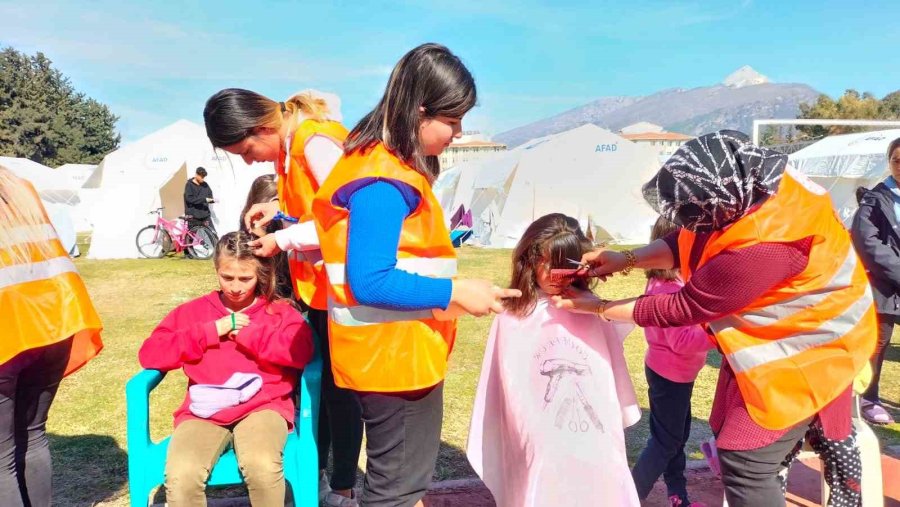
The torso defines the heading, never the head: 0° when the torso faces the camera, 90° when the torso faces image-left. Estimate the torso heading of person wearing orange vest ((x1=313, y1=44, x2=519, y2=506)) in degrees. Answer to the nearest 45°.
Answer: approximately 270°

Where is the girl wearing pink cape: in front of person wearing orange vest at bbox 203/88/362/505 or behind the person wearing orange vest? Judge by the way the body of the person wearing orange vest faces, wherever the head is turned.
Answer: behind

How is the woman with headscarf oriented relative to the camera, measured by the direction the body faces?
to the viewer's left

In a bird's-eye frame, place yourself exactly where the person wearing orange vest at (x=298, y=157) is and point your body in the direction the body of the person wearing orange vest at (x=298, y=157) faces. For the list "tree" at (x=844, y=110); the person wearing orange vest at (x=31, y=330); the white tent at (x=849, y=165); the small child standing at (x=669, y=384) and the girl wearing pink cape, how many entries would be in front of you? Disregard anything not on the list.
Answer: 1

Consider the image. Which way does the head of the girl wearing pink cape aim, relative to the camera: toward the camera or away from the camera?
toward the camera

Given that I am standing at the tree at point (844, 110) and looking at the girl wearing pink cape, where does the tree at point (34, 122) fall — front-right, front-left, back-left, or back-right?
front-right

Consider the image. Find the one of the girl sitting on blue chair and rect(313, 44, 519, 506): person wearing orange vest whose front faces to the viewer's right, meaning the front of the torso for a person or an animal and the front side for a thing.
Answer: the person wearing orange vest

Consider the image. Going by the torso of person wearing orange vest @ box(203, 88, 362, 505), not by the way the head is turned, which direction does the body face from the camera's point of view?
to the viewer's left

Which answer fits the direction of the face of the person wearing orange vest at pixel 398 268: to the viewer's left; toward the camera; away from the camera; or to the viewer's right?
to the viewer's right

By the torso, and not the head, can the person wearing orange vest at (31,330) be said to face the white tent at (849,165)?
no

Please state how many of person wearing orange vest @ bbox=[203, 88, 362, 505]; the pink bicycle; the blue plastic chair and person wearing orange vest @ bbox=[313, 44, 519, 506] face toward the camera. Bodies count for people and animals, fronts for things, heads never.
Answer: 1

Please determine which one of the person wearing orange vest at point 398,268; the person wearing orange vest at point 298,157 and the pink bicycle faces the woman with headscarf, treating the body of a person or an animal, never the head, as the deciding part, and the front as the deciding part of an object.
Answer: the person wearing orange vest at point 398,268

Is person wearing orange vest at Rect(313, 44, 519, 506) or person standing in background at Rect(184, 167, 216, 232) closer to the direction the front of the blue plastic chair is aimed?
the person wearing orange vest

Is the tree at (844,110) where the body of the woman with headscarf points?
no

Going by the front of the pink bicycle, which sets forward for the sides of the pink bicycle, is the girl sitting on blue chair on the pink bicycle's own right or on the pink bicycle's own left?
on the pink bicycle's own left

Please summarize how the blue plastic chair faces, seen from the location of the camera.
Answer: facing the viewer

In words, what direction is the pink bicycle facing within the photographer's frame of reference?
facing to the left of the viewer

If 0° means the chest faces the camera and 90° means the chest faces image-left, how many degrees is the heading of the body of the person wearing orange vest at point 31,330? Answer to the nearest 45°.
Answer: approximately 135°

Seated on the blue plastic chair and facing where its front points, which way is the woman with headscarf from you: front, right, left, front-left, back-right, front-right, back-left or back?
front-left

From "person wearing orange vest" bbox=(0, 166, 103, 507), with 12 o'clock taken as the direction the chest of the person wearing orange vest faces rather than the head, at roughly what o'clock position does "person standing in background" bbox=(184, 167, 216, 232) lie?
The person standing in background is roughly at 2 o'clock from the person wearing orange vest.
